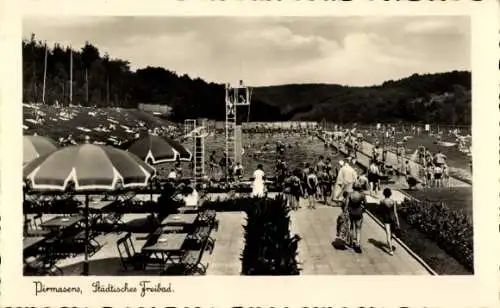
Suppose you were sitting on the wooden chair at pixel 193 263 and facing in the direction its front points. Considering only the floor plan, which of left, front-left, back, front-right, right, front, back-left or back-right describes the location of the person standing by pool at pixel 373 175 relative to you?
back-right

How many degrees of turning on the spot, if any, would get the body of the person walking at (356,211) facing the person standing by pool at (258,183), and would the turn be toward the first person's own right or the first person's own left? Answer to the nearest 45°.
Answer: approximately 45° to the first person's own left

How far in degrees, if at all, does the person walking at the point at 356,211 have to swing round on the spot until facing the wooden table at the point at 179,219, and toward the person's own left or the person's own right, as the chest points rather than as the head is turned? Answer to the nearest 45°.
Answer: approximately 90° to the person's own left

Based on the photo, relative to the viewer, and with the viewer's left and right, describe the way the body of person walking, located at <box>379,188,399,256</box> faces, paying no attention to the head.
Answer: facing away from the viewer

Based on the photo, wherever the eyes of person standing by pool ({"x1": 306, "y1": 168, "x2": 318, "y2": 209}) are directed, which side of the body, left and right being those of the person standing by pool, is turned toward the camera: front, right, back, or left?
back

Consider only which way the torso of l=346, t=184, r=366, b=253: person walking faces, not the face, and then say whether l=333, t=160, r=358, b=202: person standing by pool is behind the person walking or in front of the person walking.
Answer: in front

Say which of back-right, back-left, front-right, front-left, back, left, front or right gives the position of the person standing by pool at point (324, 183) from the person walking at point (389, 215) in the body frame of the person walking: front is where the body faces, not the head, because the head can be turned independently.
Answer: front-left

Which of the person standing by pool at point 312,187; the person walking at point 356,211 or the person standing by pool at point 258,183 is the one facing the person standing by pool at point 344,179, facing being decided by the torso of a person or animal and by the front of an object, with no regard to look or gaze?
the person walking

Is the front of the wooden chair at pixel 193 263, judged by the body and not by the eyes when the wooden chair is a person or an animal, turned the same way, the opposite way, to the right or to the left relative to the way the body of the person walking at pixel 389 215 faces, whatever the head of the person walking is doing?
to the left

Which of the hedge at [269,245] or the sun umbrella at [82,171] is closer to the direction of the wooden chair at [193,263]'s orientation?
the sun umbrella

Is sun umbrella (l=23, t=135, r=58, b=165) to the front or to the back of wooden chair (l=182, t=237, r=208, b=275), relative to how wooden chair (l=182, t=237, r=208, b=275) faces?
to the front

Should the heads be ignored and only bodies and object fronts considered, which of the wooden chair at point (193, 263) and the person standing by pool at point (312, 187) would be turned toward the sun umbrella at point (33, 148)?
the wooden chair

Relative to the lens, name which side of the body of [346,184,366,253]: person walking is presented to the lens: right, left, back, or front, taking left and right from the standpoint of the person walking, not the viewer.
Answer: back
